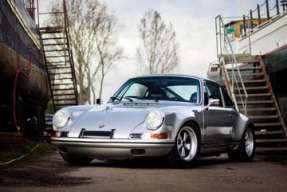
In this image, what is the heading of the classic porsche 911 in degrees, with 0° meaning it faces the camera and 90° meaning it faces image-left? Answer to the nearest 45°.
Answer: approximately 45°
